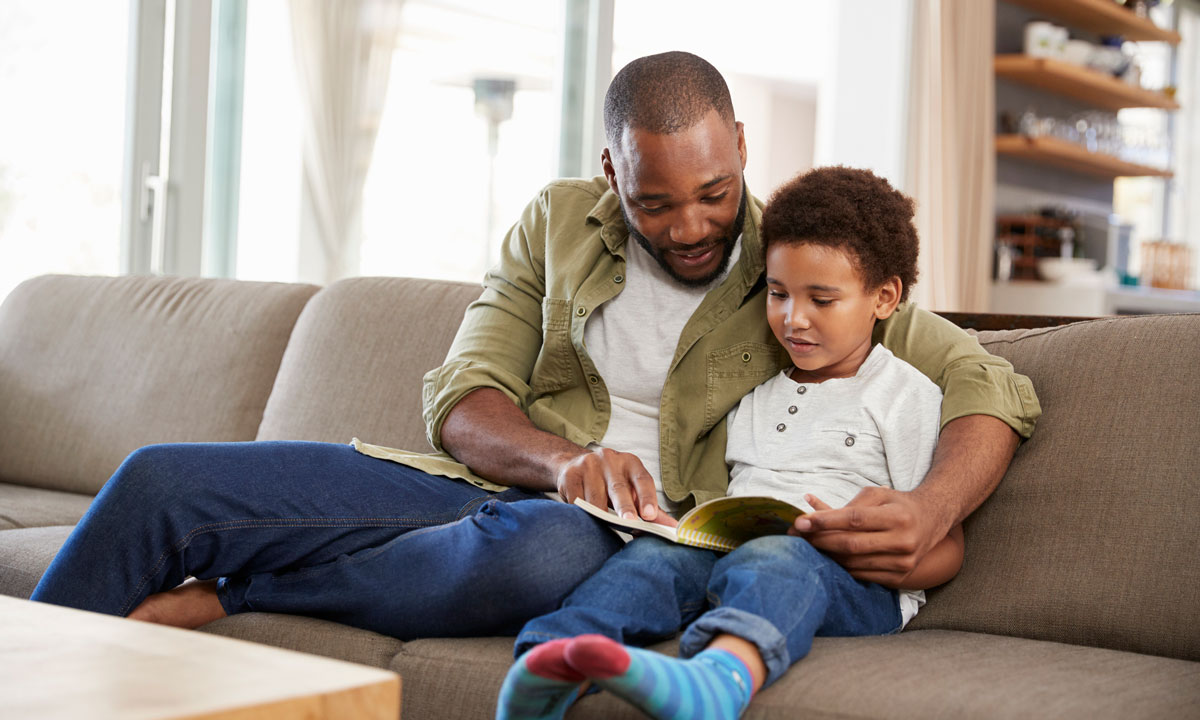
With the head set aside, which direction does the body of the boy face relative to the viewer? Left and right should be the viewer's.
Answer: facing the viewer and to the left of the viewer

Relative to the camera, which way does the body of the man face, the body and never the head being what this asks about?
toward the camera

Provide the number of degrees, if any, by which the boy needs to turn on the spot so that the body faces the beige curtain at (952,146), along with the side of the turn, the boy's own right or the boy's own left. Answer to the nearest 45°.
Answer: approximately 135° to the boy's own right

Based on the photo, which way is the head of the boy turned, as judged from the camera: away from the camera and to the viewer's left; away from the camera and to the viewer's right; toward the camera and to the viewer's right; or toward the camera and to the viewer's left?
toward the camera and to the viewer's left

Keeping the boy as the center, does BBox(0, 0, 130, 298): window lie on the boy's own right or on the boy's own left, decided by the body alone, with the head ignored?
on the boy's own right

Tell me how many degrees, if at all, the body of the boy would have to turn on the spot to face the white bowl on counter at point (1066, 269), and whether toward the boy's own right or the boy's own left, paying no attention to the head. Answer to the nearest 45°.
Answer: approximately 135° to the boy's own right
